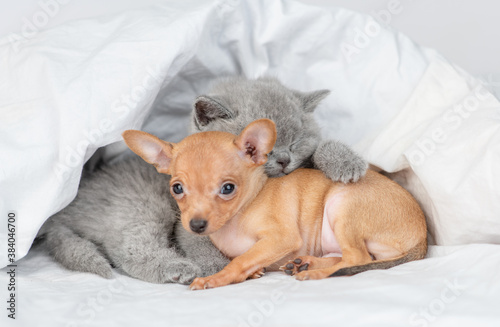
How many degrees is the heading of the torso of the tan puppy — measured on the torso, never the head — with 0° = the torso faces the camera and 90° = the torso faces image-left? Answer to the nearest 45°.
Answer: approximately 45°
